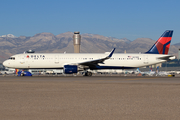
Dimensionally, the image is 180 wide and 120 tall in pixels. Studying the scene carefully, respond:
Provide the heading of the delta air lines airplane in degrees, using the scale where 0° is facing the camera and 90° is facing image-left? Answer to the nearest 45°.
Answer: approximately 90°
